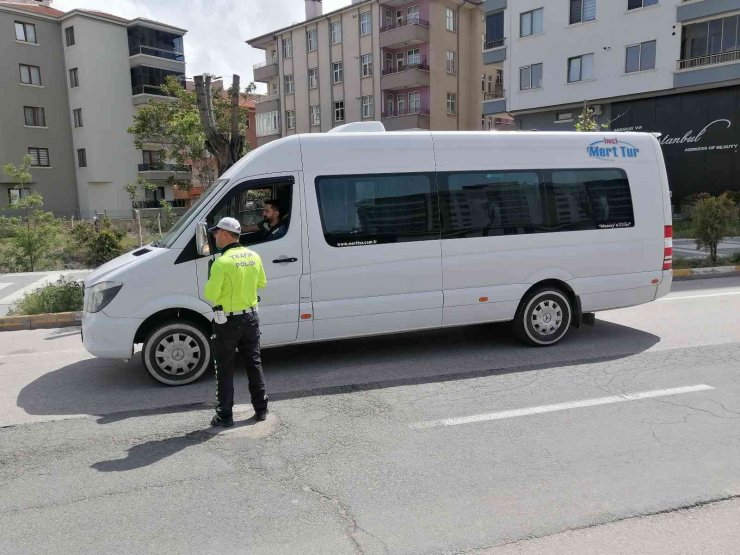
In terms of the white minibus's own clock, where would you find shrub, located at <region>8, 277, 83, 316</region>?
The shrub is roughly at 1 o'clock from the white minibus.

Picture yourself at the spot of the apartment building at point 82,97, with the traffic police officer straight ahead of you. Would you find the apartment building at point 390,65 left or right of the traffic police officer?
left

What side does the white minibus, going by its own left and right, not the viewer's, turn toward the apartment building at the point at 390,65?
right

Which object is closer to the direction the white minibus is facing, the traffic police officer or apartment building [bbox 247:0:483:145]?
the traffic police officer

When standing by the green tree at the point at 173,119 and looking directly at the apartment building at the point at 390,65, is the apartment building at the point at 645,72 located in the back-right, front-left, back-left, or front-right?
front-right

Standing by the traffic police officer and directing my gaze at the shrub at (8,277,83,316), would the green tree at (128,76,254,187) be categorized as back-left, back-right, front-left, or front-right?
front-right

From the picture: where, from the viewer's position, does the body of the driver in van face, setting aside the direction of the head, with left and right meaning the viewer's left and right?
facing to the left of the viewer

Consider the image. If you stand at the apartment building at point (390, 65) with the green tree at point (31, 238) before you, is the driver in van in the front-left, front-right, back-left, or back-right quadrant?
front-left

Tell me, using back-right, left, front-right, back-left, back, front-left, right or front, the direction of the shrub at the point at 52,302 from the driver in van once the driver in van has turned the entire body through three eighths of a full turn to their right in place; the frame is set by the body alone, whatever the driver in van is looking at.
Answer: left

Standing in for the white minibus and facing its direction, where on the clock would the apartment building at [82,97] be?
The apartment building is roughly at 2 o'clock from the white minibus.

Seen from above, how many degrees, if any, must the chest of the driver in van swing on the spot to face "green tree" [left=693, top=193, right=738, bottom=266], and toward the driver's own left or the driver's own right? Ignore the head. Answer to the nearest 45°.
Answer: approximately 135° to the driver's own right

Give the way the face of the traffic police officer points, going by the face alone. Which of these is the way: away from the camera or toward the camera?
away from the camera

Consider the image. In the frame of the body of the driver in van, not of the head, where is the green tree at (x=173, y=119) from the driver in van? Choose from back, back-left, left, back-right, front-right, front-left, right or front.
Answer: right

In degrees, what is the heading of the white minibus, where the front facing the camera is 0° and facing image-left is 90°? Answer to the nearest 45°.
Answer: approximately 90°

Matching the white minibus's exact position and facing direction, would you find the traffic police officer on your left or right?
on your left
